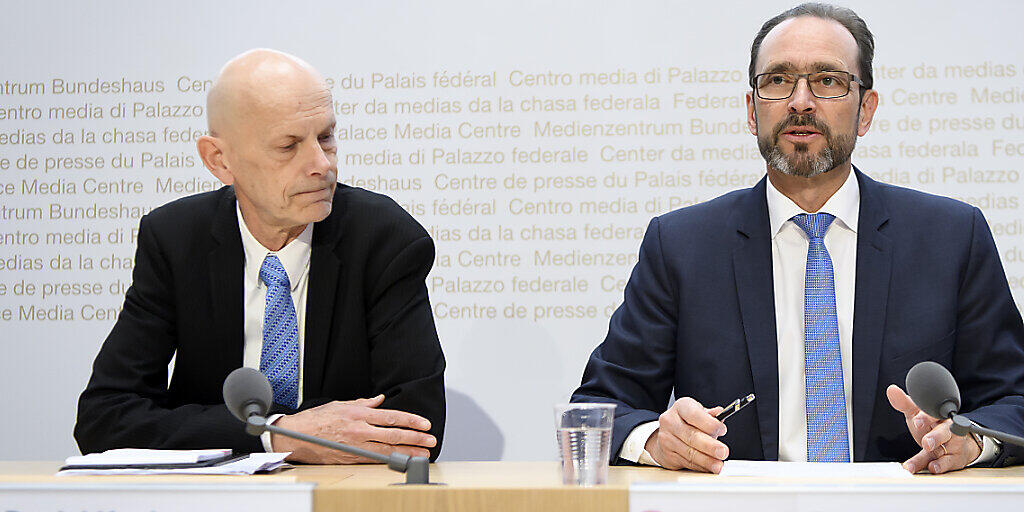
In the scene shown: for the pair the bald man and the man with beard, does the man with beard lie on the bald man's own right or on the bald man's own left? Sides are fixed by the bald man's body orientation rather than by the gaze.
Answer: on the bald man's own left

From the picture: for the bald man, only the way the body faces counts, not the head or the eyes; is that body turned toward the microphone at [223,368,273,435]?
yes

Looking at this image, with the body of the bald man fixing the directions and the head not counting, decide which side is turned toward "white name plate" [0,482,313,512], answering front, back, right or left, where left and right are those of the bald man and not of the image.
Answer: front

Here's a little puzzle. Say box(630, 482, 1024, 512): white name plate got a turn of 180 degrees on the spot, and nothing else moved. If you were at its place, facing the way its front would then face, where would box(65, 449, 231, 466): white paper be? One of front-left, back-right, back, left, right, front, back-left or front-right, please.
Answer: left

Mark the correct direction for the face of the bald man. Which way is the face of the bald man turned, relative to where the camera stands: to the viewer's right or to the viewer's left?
to the viewer's right

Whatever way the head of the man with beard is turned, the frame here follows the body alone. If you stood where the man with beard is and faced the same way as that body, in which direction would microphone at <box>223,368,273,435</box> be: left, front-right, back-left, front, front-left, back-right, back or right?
front-right

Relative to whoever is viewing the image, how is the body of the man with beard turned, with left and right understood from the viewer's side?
facing the viewer

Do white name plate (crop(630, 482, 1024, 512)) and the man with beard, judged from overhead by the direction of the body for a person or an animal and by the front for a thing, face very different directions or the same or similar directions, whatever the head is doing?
same or similar directions

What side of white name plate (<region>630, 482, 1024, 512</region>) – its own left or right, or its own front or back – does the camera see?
front

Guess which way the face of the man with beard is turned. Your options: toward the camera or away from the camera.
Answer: toward the camera

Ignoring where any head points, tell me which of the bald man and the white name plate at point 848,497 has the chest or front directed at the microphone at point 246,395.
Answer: the bald man

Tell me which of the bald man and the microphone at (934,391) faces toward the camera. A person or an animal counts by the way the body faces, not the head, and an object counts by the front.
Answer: the bald man

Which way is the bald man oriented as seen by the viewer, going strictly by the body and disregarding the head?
toward the camera

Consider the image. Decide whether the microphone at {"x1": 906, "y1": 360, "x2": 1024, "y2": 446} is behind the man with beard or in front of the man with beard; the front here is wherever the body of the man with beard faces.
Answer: in front
